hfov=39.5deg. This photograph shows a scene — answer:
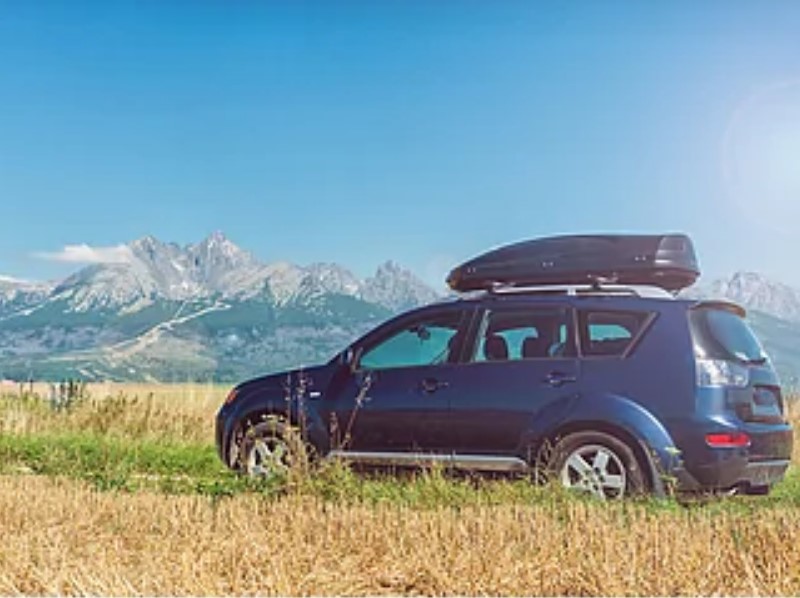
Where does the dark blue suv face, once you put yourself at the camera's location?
facing away from the viewer and to the left of the viewer
